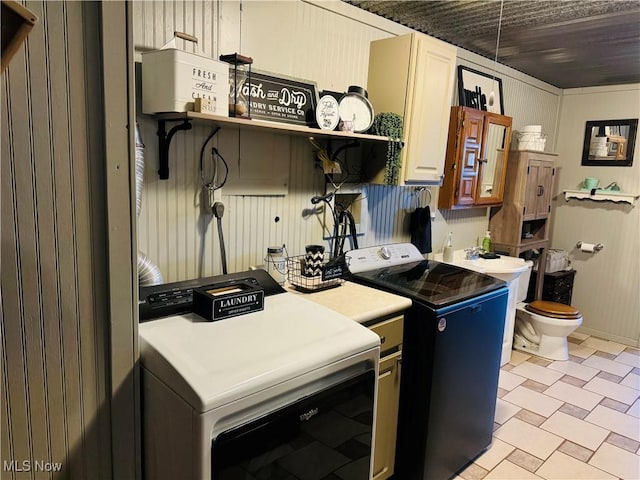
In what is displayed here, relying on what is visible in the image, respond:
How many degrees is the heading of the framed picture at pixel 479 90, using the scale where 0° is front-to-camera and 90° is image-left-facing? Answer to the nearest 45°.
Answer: approximately 315°

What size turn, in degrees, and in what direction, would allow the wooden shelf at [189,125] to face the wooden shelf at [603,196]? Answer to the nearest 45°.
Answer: approximately 90° to its left

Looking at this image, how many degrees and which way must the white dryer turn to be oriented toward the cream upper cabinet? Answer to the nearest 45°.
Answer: approximately 90° to its left

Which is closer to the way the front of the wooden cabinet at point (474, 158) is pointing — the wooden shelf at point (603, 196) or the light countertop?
the light countertop

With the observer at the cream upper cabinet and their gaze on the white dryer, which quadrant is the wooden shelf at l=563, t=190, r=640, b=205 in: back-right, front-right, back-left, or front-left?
back-left

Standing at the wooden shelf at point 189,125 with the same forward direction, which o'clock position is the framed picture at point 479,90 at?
The framed picture is roughly at 9 o'clock from the wooden shelf.

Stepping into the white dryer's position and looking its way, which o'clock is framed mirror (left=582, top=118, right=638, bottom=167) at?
The framed mirror is roughly at 9 o'clock from the white dryer.
